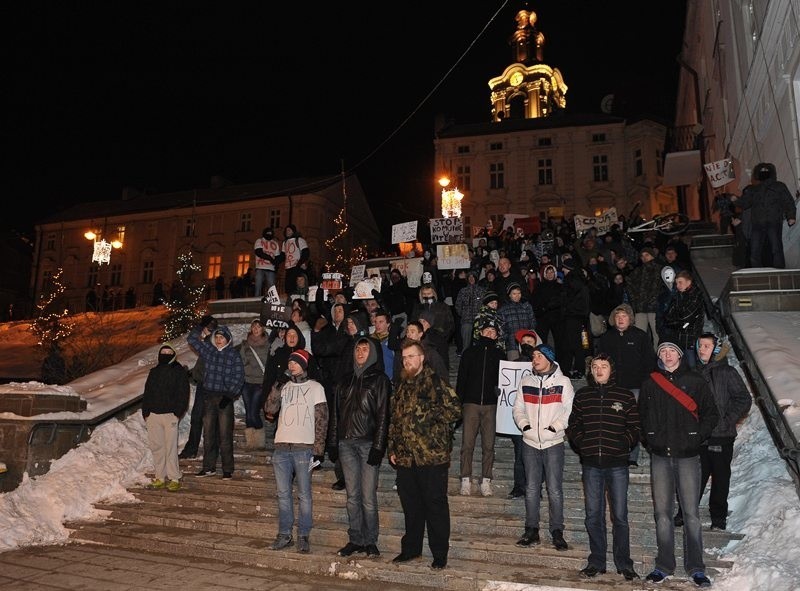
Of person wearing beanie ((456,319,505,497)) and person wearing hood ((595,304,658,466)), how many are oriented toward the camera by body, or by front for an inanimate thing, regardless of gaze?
2

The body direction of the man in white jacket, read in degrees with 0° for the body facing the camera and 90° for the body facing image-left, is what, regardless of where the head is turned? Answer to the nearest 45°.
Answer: approximately 0°

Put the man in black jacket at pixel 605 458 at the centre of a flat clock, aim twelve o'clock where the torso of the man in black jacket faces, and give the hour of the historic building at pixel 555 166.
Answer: The historic building is roughly at 6 o'clock from the man in black jacket.

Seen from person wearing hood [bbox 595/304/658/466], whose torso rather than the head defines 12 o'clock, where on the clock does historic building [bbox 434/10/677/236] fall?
The historic building is roughly at 6 o'clock from the person wearing hood.

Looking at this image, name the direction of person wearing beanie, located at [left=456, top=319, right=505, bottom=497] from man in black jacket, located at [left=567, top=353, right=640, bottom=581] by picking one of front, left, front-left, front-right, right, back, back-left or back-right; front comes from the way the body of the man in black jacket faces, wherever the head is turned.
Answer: back-right

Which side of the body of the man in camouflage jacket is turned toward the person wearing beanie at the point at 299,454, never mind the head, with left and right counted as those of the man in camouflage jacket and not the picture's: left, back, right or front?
right
